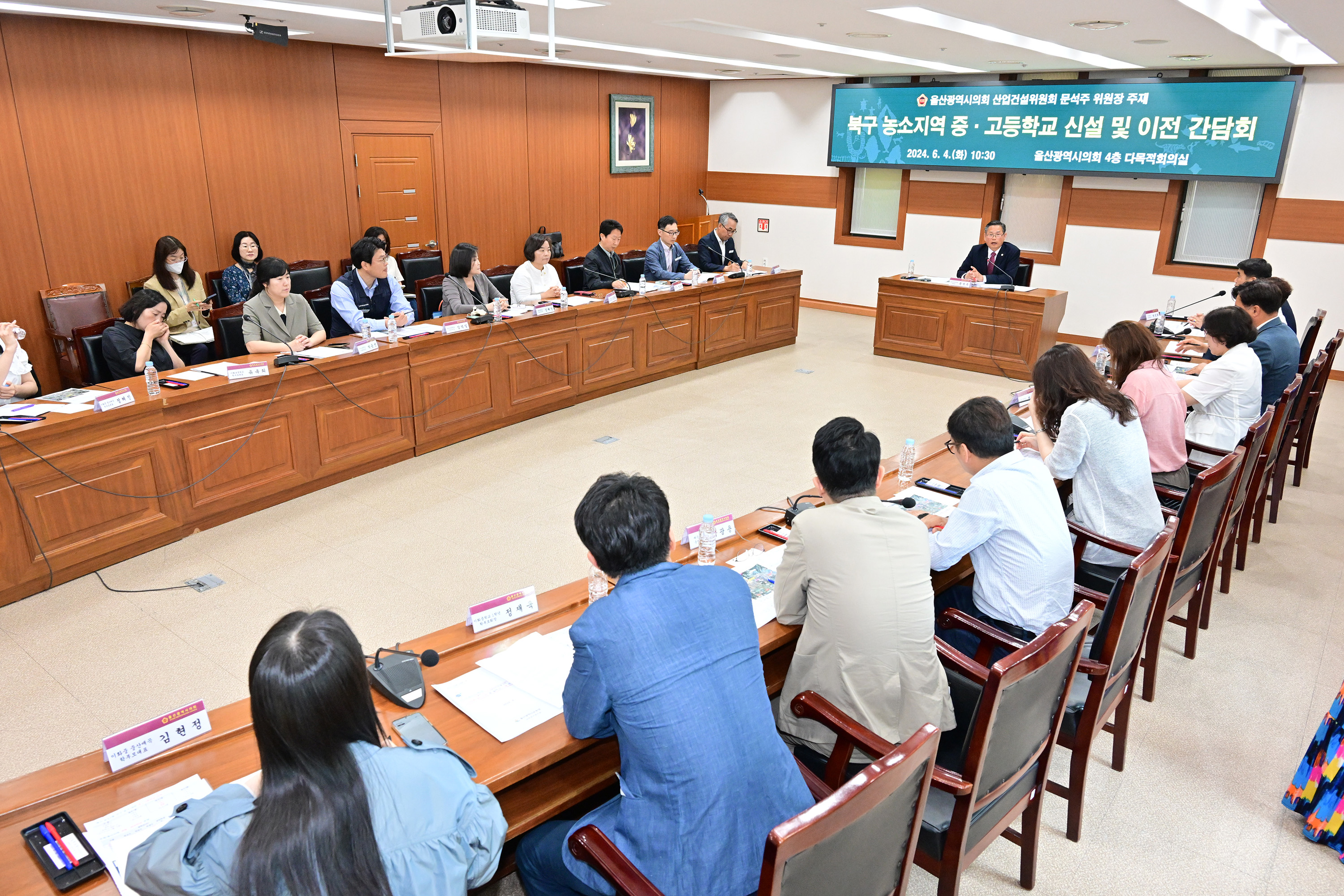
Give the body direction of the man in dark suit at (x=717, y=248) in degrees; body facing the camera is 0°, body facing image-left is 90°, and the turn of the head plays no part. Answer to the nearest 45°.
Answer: approximately 315°

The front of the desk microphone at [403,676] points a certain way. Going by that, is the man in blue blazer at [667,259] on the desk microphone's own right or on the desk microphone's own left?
on the desk microphone's own left

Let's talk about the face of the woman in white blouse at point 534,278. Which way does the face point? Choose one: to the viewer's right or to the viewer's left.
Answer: to the viewer's right

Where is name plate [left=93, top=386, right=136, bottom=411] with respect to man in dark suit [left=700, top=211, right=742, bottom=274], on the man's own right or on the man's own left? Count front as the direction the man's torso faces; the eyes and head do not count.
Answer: on the man's own right

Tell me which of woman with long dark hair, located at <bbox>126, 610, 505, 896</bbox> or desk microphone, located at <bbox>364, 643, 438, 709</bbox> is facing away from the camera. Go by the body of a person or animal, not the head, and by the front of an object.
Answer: the woman with long dark hair

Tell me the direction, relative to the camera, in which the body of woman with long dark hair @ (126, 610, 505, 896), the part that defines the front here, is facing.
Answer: away from the camera

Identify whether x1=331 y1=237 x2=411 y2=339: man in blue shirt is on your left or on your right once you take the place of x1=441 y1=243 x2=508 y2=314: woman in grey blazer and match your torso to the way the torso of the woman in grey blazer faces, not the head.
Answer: on your right

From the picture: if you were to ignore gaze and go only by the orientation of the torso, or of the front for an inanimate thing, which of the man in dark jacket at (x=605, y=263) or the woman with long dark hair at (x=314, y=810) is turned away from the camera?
the woman with long dark hair

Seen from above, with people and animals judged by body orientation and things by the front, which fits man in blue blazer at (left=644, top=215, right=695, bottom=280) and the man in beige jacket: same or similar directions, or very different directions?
very different directions

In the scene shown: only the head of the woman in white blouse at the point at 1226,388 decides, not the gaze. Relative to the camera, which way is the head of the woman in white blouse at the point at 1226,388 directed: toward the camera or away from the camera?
away from the camera

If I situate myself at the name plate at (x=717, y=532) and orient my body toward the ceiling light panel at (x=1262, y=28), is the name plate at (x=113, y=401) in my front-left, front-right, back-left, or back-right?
back-left
